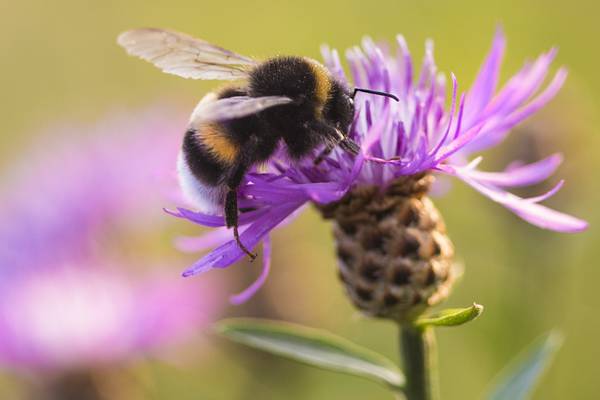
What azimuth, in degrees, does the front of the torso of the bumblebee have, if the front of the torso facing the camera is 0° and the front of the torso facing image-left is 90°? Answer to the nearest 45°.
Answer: approximately 270°
